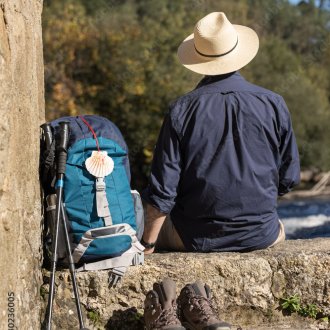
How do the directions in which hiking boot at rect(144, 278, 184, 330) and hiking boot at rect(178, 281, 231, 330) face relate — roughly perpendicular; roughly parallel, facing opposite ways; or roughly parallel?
roughly parallel

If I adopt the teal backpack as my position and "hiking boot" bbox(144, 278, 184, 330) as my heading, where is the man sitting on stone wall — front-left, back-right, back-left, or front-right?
front-left

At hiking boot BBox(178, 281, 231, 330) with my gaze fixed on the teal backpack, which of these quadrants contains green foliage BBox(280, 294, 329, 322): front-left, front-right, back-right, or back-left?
back-right

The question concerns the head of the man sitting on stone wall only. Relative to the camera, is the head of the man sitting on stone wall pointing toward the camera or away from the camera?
away from the camera

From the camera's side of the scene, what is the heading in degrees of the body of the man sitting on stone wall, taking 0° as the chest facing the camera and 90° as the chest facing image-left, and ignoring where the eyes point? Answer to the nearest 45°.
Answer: approximately 180°
